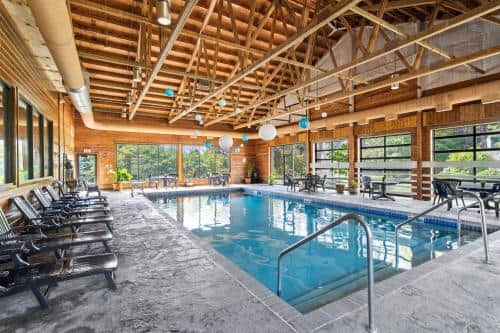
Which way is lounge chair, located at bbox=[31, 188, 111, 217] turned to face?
to the viewer's right

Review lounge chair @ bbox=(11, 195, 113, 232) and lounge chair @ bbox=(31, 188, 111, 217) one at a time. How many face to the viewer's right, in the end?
2

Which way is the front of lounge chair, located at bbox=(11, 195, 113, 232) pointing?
to the viewer's right

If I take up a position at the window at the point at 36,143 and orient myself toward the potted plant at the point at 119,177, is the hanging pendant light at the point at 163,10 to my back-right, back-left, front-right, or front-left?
back-right

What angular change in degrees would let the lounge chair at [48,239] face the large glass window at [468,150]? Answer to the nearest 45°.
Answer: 0° — it already faces it

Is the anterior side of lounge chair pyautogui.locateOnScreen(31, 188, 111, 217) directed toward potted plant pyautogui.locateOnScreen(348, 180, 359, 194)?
yes

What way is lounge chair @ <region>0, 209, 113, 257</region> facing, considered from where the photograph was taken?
facing to the right of the viewer

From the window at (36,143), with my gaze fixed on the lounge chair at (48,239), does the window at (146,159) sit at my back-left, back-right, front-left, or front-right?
back-left

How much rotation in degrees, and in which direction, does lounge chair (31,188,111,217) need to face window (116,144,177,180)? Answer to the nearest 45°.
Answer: approximately 90° to its left

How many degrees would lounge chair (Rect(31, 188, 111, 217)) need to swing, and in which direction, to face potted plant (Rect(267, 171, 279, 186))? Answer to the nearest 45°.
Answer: approximately 45° to its left
